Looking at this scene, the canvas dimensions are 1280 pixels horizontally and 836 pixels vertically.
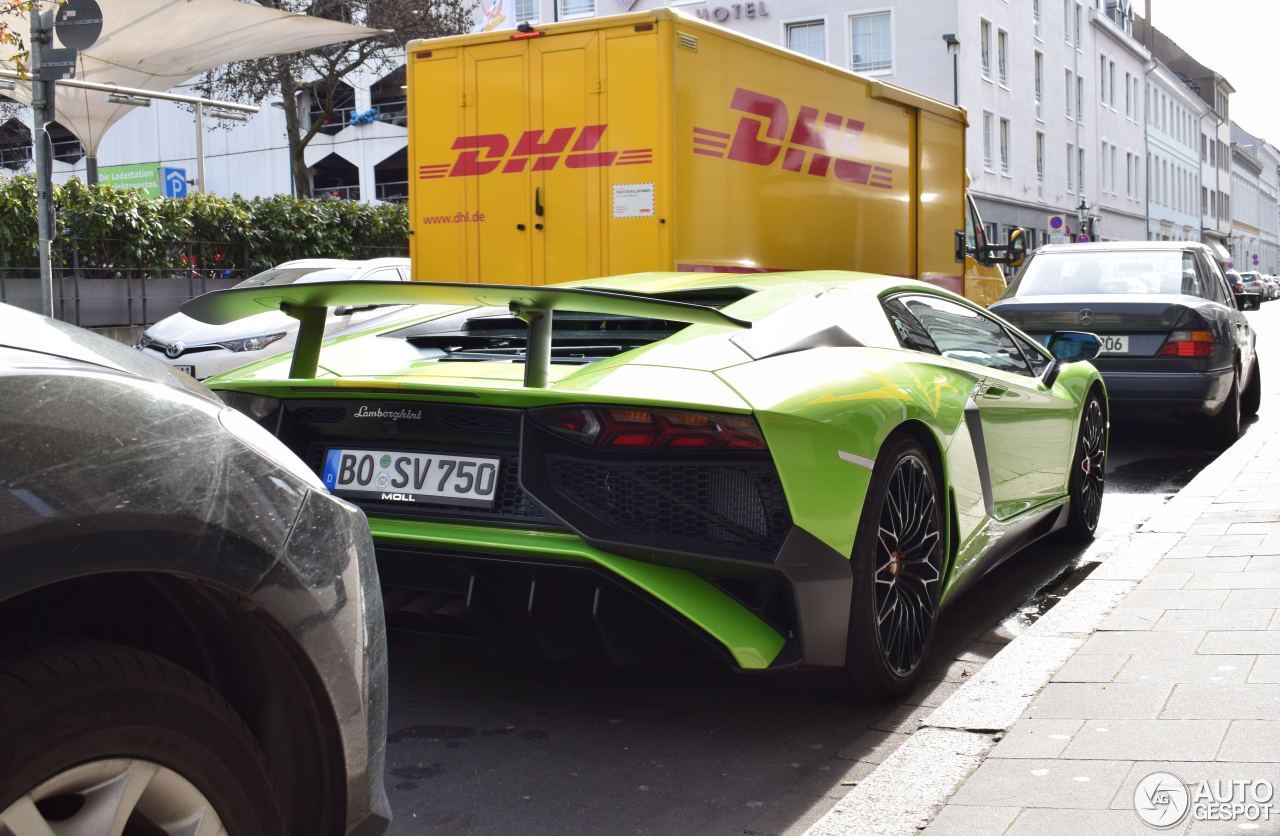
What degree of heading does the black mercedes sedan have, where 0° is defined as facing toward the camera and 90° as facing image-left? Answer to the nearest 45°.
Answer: approximately 180°

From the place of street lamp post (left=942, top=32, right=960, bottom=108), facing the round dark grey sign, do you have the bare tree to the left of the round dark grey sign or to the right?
right

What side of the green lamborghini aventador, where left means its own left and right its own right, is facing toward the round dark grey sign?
left

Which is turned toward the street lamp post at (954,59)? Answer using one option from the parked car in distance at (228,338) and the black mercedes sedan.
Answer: the black mercedes sedan

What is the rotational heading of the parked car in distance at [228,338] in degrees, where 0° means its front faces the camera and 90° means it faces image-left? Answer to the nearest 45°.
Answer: approximately 45°

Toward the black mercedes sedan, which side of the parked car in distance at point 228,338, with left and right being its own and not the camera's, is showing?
left

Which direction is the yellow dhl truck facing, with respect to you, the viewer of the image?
facing away from the viewer and to the right of the viewer

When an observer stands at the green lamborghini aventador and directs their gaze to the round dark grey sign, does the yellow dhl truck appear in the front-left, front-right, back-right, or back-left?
front-right

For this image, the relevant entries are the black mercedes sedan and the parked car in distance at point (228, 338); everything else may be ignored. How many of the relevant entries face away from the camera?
1

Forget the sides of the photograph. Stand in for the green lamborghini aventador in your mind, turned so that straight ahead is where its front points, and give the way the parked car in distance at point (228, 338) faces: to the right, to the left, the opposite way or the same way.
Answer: the opposite way

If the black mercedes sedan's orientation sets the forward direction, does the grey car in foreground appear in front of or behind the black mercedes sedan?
behind

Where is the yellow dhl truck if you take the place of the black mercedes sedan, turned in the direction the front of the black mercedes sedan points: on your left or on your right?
on your left

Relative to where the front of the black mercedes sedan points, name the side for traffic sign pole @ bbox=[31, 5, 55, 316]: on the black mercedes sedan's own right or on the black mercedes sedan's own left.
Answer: on the black mercedes sedan's own left

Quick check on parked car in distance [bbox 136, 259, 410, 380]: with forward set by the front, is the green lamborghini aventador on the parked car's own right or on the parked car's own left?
on the parked car's own left

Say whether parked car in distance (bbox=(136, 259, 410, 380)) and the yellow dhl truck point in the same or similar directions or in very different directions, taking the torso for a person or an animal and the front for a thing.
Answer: very different directions
